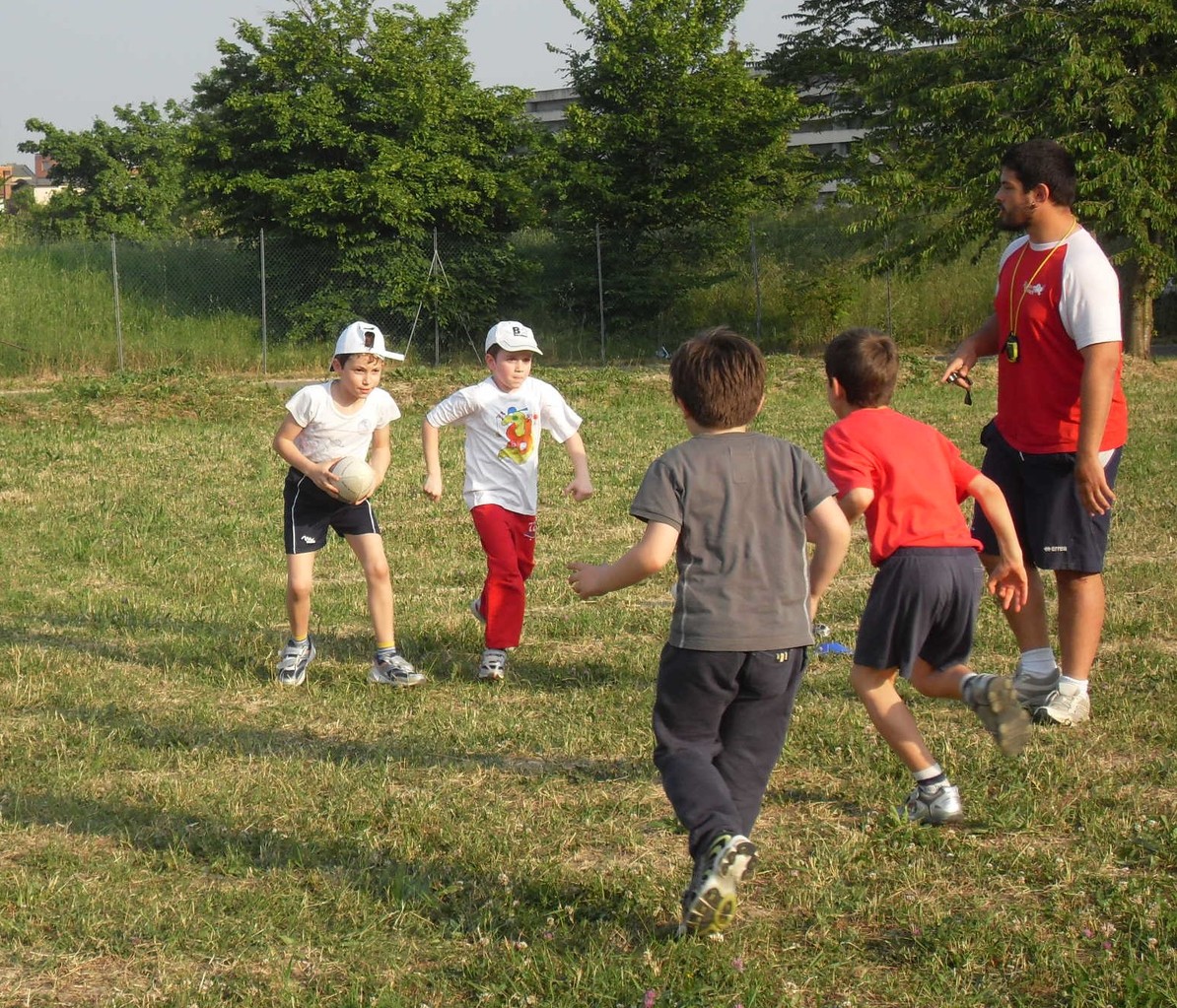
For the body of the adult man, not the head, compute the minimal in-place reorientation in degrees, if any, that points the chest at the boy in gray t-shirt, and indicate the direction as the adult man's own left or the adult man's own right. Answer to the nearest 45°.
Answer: approximately 45° to the adult man's own left

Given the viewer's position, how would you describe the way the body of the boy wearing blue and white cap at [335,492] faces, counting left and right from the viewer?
facing the viewer and to the right of the viewer

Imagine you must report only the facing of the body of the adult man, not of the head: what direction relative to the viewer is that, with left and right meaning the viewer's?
facing the viewer and to the left of the viewer

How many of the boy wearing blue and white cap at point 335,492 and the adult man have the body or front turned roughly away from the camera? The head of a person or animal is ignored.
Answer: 0

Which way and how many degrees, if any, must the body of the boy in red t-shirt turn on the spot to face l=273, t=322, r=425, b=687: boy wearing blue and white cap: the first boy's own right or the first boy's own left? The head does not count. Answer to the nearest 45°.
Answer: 0° — they already face them

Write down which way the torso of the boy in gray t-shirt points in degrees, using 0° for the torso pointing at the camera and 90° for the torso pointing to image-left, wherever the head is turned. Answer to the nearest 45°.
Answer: approximately 180°

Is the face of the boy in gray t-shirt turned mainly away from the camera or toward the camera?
away from the camera

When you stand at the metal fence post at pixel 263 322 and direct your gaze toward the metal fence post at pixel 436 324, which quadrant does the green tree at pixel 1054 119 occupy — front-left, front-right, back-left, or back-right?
front-right

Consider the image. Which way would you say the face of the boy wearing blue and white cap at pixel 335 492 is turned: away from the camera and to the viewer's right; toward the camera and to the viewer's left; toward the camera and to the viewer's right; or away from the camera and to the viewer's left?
toward the camera and to the viewer's right

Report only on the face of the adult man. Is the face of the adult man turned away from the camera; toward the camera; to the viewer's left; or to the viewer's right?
to the viewer's left

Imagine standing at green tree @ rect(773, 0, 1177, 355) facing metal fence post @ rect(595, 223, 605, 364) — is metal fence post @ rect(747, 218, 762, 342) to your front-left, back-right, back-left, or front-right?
front-right

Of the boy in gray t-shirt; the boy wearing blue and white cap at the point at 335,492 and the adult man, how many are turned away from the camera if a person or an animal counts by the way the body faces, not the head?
1

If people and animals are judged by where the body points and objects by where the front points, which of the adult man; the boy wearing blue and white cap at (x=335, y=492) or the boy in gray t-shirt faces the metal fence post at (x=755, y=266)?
the boy in gray t-shirt

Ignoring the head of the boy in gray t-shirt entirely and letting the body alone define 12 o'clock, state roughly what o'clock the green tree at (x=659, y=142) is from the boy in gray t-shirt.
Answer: The green tree is roughly at 12 o'clock from the boy in gray t-shirt.

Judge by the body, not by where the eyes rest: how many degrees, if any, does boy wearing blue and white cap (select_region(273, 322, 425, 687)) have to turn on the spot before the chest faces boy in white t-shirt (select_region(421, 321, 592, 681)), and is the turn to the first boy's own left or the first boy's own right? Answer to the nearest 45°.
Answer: approximately 45° to the first boy's own left
